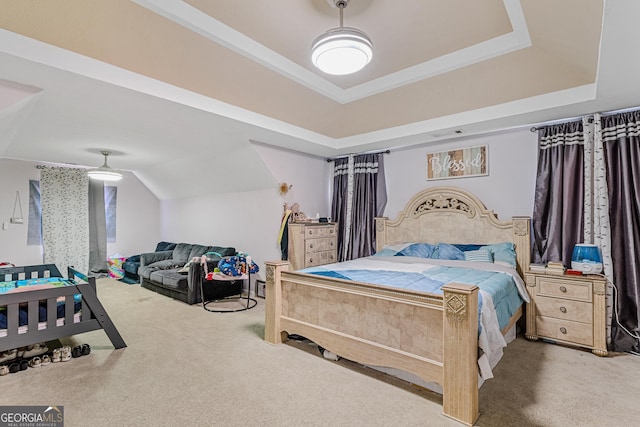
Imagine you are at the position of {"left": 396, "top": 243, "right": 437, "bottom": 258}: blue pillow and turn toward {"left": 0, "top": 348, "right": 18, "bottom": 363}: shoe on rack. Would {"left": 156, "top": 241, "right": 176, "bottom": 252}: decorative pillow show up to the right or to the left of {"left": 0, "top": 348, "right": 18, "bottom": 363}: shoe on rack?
right

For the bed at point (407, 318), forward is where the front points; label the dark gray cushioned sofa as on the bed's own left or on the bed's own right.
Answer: on the bed's own right

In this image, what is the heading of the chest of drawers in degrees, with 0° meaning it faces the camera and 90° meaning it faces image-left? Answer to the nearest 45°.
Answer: approximately 315°

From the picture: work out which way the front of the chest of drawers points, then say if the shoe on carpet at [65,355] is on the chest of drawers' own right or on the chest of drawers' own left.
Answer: on the chest of drawers' own right
